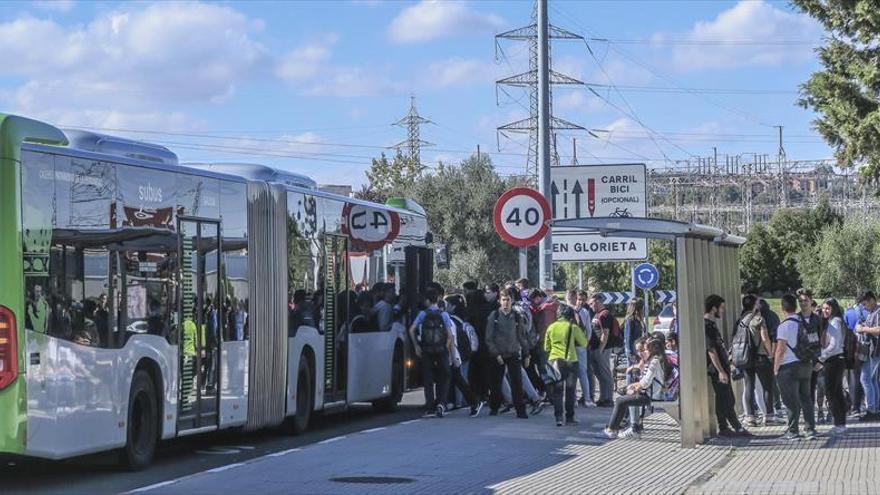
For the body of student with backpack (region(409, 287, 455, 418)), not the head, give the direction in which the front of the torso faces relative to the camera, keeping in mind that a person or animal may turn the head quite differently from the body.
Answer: away from the camera

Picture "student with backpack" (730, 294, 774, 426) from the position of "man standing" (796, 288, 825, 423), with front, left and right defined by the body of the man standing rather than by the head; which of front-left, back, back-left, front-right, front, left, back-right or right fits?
right

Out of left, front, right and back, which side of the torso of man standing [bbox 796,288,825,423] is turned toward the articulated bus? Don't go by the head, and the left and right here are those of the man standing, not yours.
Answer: right

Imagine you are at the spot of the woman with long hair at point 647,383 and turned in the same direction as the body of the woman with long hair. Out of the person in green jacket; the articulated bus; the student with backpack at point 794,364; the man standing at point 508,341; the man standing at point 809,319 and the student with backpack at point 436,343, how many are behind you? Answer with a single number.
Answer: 2

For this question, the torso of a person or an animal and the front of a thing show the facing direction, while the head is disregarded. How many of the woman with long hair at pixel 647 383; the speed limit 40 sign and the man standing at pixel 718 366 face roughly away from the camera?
0

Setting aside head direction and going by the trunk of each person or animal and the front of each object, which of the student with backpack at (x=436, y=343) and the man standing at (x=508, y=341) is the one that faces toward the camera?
the man standing

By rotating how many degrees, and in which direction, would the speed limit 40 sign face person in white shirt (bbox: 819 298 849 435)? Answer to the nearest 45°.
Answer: approximately 90° to its left

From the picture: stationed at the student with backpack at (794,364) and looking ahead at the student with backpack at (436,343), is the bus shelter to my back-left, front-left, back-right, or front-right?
front-left

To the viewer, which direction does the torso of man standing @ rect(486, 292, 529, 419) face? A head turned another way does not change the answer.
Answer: toward the camera

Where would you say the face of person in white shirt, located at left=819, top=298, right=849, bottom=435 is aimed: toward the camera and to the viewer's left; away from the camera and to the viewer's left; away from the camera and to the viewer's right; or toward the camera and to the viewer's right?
toward the camera and to the viewer's left

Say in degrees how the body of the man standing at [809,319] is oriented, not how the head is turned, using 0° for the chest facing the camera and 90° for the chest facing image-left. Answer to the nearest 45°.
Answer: approximately 45°
